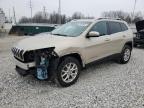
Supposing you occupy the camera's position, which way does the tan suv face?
facing the viewer and to the left of the viewer
